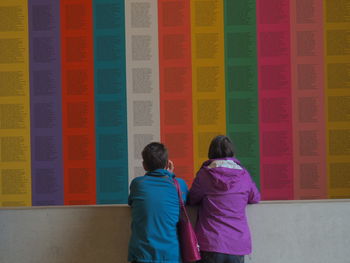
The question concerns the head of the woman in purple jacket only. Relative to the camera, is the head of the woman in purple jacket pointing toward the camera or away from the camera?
away from the camera

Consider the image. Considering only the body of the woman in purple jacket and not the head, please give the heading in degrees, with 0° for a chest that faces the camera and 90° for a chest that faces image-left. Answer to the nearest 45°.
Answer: approximately 180°

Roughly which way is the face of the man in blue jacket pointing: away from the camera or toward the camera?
away from the camera
